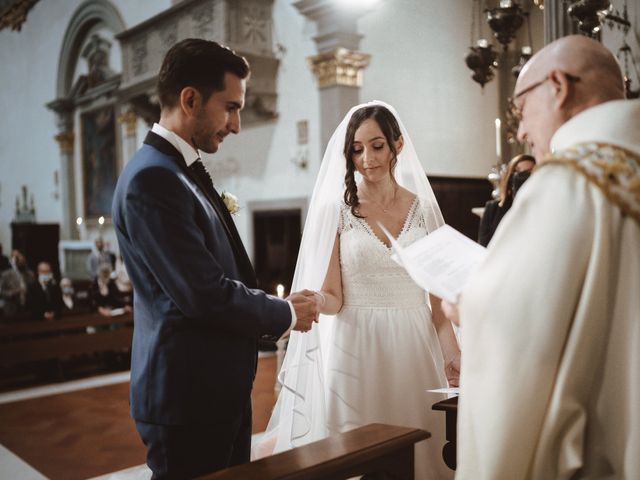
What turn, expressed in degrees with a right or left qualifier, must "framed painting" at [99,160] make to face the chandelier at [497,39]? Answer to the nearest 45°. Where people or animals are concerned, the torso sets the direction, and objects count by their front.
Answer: approximately 45° to its left

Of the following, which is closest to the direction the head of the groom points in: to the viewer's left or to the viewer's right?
to the viewer's right

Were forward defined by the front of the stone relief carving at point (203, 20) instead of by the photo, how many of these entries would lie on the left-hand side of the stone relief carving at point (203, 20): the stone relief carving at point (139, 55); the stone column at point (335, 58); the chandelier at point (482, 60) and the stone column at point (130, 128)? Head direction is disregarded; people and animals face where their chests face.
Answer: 2

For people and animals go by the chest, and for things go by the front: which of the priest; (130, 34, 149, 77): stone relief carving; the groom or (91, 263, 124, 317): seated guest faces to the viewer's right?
the groom

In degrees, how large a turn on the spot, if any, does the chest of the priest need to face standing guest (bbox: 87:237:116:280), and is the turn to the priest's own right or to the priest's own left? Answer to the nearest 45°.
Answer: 0° — they already face them

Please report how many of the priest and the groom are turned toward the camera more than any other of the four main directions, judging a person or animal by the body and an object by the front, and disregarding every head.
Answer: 0

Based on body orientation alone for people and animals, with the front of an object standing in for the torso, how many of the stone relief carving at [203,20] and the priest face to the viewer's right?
0

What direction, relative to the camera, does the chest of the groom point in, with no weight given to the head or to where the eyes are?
to the viewer's right

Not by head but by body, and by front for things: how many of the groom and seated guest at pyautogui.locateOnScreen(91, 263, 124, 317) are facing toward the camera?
1

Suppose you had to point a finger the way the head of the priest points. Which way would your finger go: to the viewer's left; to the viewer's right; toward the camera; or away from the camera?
to the viewer's left

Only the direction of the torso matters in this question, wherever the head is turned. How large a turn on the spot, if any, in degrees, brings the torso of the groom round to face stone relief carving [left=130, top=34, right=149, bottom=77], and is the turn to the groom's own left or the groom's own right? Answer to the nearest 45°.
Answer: approximately 90° to the groom's own left

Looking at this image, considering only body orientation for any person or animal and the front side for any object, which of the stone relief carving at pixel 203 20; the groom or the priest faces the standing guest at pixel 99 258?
the priest
